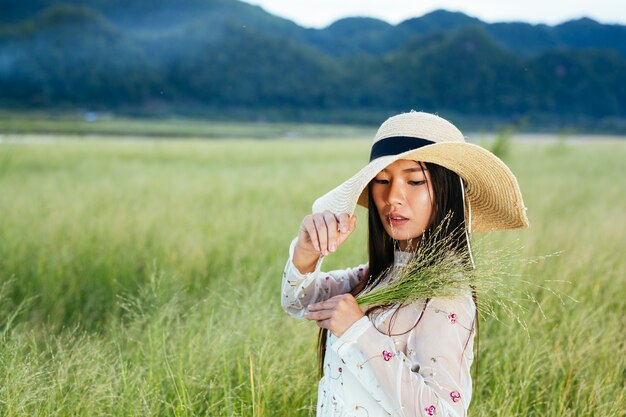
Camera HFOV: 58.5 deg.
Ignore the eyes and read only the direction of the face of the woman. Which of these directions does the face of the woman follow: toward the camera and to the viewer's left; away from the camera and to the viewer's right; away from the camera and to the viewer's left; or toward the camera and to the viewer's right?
toward the camera and to the viewer's left

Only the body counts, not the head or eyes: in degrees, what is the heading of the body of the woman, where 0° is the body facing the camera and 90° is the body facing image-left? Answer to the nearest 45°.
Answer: approximately 45°
